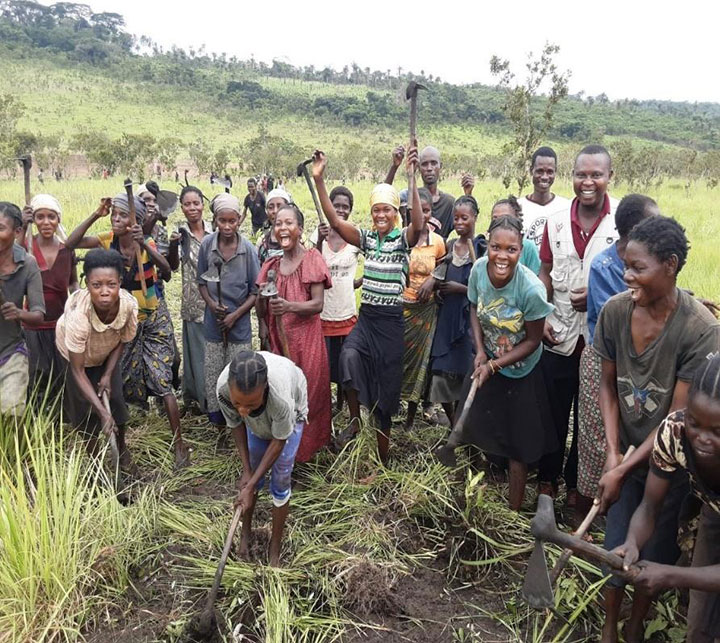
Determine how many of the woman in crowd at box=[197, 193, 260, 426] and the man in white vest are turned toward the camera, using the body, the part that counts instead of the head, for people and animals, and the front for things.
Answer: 2

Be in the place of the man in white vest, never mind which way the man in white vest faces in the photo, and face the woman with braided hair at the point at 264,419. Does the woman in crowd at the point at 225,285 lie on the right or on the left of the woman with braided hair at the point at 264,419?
right

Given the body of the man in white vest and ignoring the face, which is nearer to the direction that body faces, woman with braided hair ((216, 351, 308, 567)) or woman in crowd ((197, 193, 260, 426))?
the woman with braided hair

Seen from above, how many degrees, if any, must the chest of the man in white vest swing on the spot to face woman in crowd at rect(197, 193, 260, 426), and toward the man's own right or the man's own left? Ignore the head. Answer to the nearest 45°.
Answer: approximately 90° to the man's own right

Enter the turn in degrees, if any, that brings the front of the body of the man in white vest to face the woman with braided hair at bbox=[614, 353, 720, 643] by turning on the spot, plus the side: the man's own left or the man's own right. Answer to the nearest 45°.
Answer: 0° — they already face them

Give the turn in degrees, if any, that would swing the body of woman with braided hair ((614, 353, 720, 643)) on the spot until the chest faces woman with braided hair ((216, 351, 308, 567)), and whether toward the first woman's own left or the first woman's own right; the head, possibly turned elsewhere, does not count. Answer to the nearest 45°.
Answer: approximately 45° to the first woman's own right

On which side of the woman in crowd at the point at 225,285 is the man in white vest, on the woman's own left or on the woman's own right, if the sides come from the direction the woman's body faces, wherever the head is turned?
on the woman's own left
